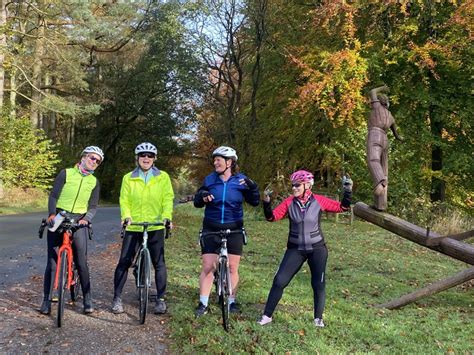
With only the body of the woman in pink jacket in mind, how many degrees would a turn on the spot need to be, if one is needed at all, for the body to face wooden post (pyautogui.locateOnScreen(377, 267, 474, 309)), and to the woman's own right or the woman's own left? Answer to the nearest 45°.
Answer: approximately 135° to the woman's own left

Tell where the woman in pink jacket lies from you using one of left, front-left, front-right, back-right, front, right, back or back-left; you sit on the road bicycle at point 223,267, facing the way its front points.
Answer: left

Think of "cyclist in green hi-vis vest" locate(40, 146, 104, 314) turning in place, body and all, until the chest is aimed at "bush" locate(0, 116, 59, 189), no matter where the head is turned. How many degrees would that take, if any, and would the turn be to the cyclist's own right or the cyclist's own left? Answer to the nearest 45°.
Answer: approximately 180°

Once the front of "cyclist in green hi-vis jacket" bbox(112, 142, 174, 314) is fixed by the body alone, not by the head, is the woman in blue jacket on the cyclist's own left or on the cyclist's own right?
on the cyclist's own left

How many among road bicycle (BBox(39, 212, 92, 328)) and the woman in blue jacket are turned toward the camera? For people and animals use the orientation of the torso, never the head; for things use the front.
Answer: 2

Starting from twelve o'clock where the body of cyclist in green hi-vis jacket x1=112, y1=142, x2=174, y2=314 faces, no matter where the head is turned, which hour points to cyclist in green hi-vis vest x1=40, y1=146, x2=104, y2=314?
cyclist in green hi-vis vest x1=40, y1=146, x2=104, y2=314 is roughly at 3 o'clock from cyclist in green hi-vis jacket x1=112, y1=142, x2=174, y2=314.

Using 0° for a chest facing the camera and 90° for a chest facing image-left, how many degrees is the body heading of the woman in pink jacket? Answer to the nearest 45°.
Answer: approximately 0°

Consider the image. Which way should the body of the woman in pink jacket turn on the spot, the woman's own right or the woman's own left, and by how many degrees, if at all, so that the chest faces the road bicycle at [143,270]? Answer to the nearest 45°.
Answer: approximately 90° to the woman's own right
